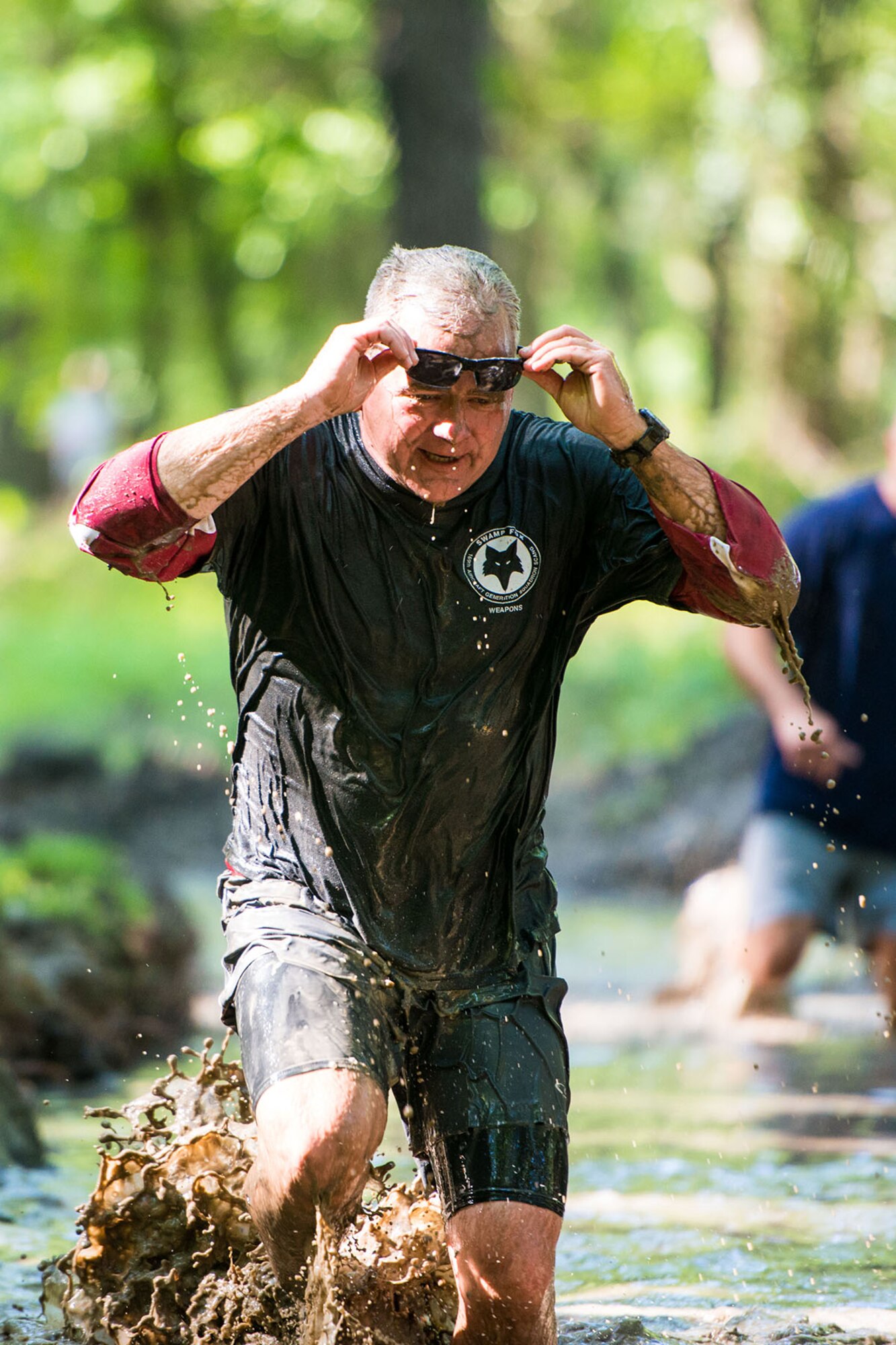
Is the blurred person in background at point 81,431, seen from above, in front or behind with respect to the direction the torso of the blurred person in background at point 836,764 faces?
behind

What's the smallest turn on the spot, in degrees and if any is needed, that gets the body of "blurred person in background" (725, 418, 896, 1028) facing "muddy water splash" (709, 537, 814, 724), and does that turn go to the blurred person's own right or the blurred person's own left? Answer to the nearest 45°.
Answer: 0° — they already face it

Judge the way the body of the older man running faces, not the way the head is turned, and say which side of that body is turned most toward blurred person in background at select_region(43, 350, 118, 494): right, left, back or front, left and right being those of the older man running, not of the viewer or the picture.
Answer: back

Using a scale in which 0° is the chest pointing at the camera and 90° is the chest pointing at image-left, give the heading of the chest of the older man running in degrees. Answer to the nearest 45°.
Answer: approximately 0°

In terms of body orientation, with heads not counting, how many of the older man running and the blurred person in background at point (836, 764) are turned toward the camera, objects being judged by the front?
2

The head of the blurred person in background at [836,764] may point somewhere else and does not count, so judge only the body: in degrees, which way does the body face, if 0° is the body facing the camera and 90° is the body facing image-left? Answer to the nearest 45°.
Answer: approximately 0°

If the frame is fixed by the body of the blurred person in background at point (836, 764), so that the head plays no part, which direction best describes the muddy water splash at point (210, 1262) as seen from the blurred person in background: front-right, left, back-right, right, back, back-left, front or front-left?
front-right

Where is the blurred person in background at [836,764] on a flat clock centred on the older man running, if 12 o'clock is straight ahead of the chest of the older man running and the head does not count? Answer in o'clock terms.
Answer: The blurred person in background is roughly at 7 o'clock from the older man running.
